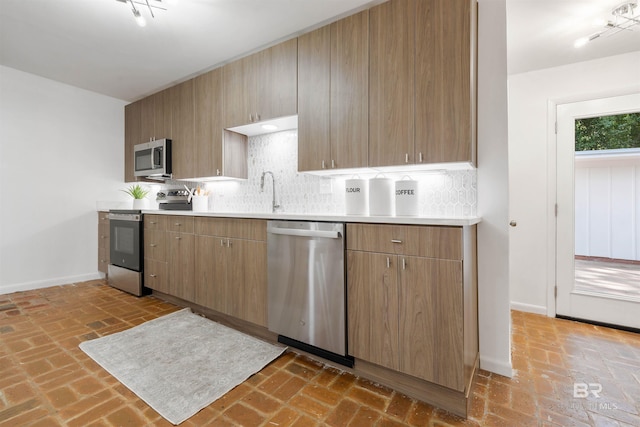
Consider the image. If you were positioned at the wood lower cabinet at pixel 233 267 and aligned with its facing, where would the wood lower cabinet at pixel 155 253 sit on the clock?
the wood lower cabinet at pixel 155 253 is roughly at 3 o'clock from the wood lower cabinet at pixel 233 267.

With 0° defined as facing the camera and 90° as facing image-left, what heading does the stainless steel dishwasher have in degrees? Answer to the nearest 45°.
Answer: approximately 45°

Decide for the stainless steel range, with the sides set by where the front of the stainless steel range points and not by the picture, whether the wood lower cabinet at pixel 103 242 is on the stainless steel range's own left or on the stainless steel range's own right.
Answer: on the stainless steel range's own right

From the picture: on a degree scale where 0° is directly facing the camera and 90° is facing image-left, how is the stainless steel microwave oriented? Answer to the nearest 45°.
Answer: approximately 45°

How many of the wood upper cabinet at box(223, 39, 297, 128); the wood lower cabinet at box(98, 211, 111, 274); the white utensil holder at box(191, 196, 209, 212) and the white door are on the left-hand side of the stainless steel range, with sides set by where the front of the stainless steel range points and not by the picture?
3

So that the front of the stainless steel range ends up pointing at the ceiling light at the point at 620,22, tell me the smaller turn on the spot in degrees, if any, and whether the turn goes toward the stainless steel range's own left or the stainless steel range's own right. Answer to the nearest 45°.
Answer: approximately 90° to the stainless steel range's own left

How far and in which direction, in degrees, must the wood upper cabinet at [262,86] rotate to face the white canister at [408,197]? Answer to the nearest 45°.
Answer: approximately 90° to its left
